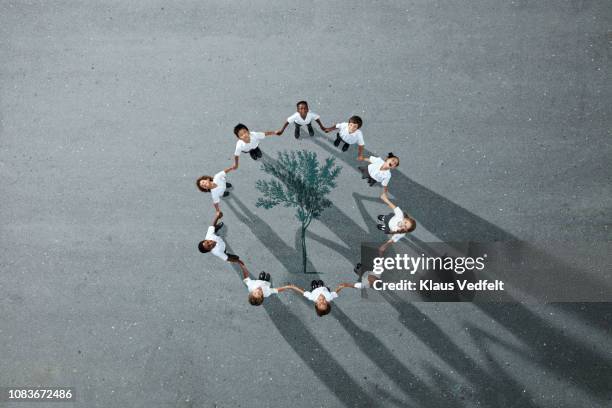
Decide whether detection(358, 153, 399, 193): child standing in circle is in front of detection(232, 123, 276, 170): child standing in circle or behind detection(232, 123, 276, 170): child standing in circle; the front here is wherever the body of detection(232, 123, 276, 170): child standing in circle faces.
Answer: in front

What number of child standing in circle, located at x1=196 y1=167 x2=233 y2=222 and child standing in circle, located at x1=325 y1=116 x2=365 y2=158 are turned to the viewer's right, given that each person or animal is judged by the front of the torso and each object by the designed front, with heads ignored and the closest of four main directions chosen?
1

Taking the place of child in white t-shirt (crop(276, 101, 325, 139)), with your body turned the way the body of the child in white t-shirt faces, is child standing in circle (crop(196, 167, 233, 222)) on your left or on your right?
on your right

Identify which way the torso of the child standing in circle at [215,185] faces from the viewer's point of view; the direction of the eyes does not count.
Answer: to the viewer's right

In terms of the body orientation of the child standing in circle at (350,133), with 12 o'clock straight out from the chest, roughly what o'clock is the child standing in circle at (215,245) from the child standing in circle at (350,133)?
the child standing in circle at (215,245) is roughly at 1 o'clock from the child standing in circle at (350,133).

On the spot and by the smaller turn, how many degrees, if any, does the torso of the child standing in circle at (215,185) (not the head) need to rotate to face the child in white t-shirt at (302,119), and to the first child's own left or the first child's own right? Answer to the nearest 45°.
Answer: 0° — they already face them

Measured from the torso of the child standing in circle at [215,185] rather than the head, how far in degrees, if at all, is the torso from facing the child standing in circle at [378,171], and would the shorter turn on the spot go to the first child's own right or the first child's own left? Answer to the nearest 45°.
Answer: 0° — they already face them

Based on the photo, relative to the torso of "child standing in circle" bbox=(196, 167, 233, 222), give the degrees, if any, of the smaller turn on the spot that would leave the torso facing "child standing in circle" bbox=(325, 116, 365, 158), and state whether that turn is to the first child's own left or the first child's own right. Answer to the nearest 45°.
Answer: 0° — they already face them

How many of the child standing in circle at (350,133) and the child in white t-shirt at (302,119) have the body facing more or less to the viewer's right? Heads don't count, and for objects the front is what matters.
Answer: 0

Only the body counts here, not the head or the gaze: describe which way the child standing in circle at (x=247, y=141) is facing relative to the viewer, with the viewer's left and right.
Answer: facing the viewer and to the right of the viewer

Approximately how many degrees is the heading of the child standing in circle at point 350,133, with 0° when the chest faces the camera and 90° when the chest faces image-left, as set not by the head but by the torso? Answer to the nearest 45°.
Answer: approximately 45°

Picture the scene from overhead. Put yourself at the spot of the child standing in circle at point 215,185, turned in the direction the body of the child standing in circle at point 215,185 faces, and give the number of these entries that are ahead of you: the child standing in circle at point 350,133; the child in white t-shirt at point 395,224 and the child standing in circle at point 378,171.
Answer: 3
